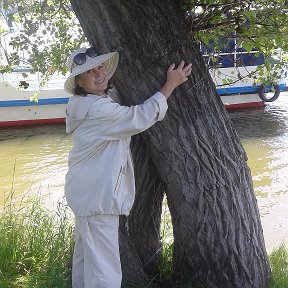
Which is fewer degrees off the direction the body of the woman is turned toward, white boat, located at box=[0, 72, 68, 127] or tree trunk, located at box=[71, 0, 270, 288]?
the tree trunk

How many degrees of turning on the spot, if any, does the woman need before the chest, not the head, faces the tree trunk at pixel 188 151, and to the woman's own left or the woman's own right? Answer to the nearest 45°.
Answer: approximately 45° to the woman's own left
